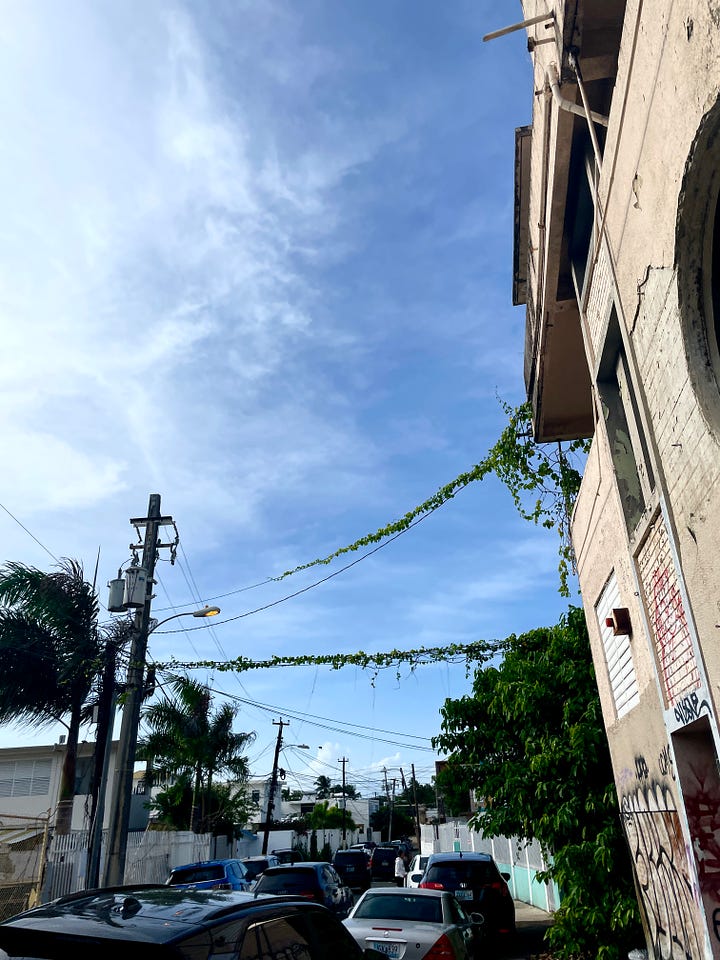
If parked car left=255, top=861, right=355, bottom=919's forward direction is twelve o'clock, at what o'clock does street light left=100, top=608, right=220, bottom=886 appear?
The street light is roughly at 8 o'clock from the parked car.

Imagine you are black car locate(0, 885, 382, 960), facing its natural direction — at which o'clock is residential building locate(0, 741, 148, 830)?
The residential building is roughly at 10 o'clock from the black car.

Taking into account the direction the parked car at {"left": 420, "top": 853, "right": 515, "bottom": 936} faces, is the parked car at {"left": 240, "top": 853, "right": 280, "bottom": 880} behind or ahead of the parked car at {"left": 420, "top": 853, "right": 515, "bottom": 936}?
ahead

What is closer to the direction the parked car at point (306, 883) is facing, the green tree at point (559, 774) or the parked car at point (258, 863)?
the parked car

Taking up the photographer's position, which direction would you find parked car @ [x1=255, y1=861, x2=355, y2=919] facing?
facing away from the viewer and to the right of the viewer

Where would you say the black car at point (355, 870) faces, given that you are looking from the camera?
facing away from the viewer

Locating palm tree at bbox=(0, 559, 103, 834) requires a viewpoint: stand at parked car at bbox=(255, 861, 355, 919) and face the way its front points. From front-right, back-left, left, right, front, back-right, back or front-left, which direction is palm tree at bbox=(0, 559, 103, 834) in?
left

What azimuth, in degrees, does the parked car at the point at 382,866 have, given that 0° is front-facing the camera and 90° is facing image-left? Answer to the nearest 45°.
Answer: approximately 180°

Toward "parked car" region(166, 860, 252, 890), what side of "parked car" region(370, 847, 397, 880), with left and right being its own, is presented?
back

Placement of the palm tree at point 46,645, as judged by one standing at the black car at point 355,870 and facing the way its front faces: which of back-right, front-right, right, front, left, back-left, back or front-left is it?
back-left

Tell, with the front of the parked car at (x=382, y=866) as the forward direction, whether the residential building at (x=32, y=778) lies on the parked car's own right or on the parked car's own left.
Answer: on the parked car's own left

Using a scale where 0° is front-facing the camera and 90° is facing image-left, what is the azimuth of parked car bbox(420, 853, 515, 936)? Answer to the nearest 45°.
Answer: approximately 180°

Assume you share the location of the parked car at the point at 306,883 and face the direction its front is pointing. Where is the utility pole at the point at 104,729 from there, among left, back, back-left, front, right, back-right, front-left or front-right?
left

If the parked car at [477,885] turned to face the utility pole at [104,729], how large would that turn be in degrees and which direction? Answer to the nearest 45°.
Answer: approximately 90° to its left
